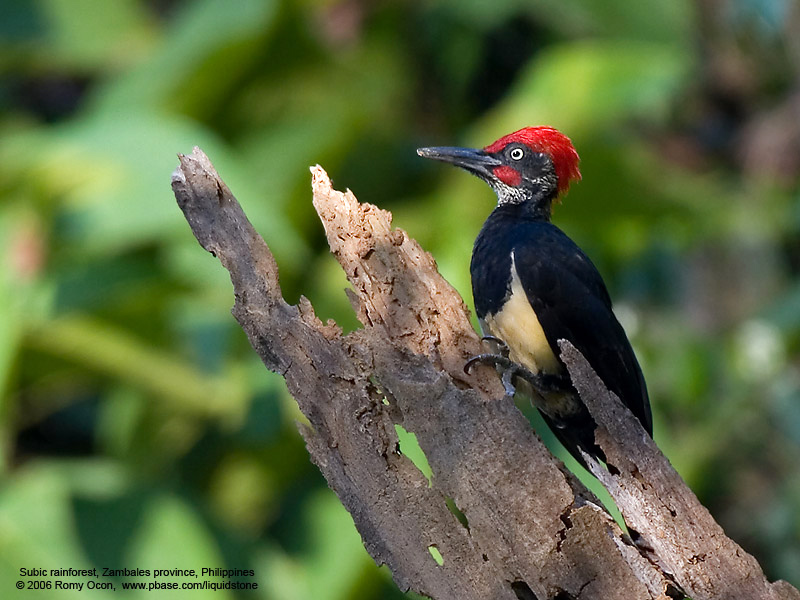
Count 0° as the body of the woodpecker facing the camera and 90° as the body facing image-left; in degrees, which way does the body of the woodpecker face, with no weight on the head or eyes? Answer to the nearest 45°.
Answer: approximately 90°
